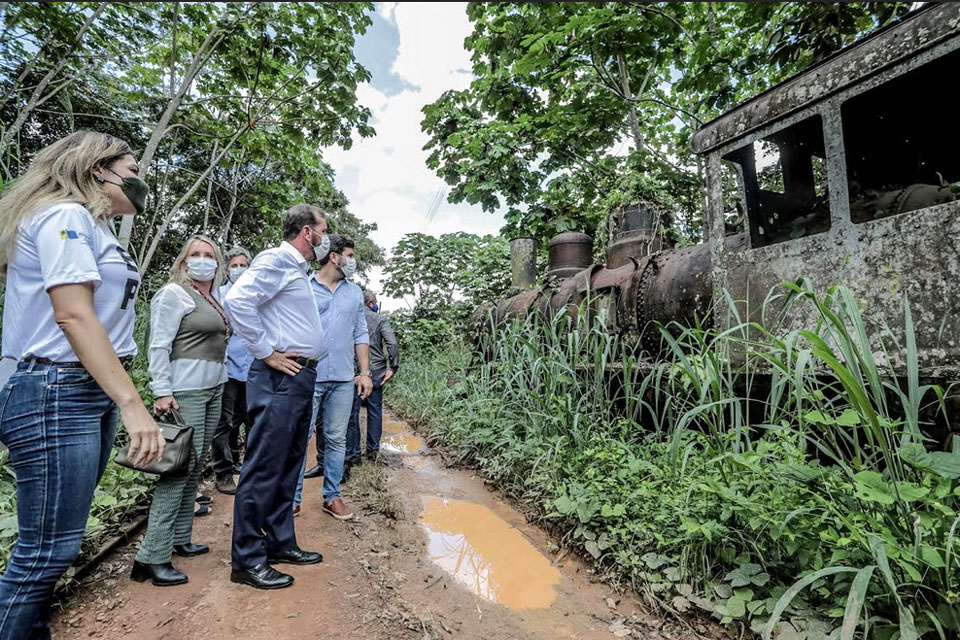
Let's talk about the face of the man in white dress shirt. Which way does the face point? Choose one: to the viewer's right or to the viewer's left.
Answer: to the viewer's right

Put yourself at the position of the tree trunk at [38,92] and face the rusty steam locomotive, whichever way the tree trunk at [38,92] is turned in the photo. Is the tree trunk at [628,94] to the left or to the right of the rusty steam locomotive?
left

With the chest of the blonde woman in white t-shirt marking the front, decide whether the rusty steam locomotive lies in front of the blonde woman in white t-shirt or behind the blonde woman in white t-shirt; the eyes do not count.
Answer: in front

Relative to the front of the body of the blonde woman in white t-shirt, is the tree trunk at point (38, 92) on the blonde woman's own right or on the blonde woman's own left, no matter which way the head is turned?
on the blonde woman's own left

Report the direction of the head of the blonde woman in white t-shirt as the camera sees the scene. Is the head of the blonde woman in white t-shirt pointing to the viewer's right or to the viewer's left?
to the viewer's right

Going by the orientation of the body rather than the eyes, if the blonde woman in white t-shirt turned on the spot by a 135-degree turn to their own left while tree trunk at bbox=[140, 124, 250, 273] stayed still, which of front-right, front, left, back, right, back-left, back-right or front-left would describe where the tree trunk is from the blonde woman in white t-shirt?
front-right

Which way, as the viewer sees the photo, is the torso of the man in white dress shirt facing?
to the viewer's right

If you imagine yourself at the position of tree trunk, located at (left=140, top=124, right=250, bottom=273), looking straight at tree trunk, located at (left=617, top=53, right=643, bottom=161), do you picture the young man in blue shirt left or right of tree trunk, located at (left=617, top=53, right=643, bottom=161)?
right

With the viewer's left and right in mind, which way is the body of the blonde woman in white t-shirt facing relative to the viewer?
facing to the right of the viewer

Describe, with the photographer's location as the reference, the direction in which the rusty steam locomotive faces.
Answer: facing away from the viewer and to the left of the viewer

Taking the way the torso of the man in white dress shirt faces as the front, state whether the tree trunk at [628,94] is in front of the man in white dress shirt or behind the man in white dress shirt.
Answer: in front

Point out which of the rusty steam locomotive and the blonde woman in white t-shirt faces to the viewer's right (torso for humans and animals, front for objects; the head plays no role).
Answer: the blonde woman in white t-shirt

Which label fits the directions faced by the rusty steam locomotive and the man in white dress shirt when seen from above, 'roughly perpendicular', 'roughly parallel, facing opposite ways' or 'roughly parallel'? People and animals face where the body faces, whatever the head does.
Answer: roughly perpendicular
